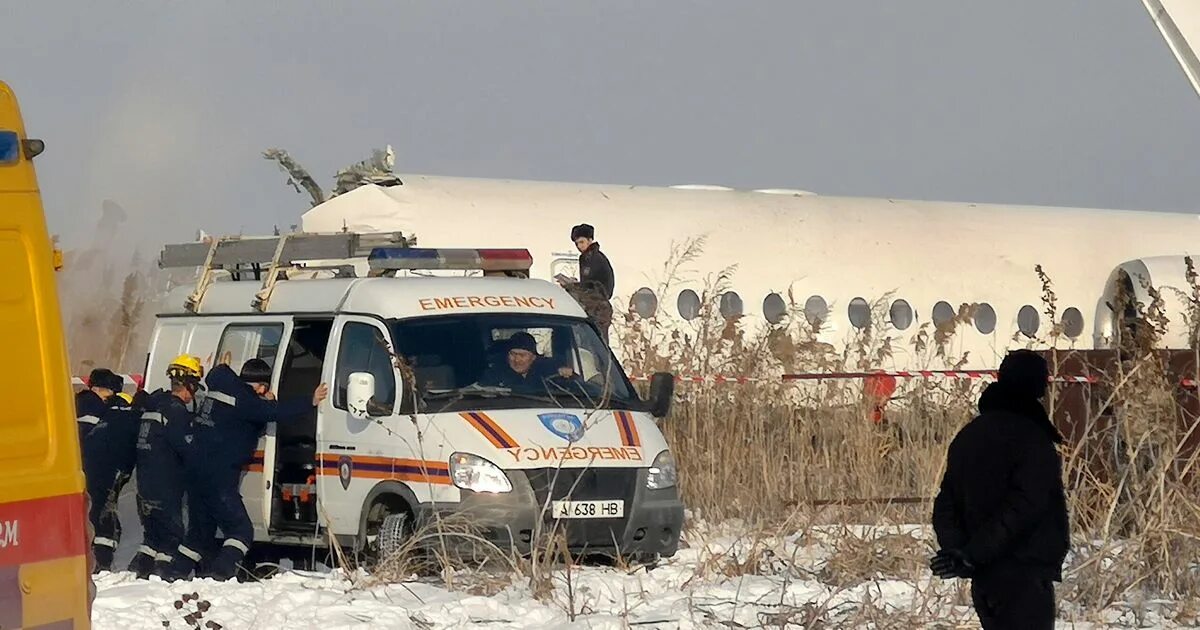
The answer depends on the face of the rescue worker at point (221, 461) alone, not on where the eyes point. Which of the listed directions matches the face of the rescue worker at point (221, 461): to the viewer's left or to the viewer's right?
to the viewer's right

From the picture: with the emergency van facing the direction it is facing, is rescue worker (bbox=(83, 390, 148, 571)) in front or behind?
behind

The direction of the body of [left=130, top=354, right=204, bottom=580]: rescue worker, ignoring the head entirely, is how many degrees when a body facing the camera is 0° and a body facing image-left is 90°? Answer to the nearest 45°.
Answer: approximately 225°

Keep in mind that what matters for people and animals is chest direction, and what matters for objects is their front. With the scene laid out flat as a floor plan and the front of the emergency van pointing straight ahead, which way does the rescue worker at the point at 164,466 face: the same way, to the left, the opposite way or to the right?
to the left

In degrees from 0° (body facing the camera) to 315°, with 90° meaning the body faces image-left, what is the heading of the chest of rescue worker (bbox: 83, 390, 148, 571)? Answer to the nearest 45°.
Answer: approximately 225°

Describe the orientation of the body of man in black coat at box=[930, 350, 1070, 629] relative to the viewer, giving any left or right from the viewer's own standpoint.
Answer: facing away from the viewer and to the right of the viewer

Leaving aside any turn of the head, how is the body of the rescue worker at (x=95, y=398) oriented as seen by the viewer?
to the viewer's right

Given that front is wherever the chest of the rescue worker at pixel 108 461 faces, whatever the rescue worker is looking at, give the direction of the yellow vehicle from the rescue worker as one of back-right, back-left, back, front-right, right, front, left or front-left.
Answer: back-right

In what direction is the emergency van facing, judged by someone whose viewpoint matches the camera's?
facing the viewer and to the right of the viewer
